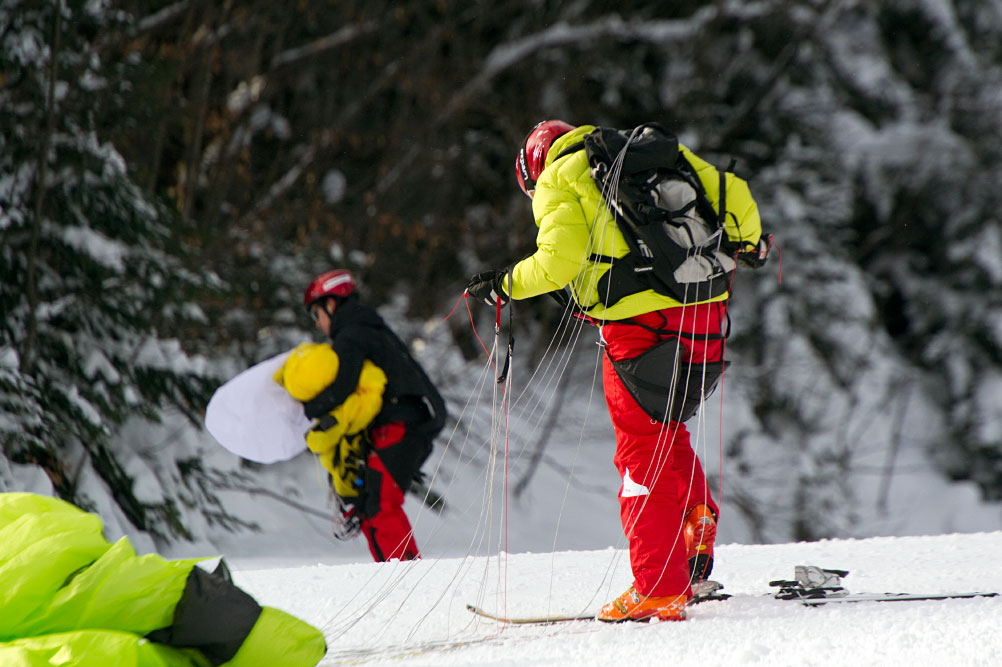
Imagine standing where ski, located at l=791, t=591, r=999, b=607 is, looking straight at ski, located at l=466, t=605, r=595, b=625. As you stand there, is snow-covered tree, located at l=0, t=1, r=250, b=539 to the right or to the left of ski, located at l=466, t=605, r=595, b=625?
right

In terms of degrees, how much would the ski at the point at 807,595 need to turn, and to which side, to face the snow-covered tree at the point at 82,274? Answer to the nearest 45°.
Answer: approximately 45° to its right

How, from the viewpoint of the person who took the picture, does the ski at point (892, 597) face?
facing to the left of the viewer

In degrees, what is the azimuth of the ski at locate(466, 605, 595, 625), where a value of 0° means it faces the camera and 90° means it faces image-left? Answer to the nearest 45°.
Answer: approximately 90°

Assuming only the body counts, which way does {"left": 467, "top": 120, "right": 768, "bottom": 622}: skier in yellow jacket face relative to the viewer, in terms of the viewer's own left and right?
facing away from the viewer and to the left of the viewer

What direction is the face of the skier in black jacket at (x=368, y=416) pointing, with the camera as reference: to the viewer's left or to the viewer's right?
to the viewer's left

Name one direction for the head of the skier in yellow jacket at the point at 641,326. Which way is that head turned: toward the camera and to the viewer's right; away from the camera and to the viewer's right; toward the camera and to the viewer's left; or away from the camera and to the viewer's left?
away from the camera and to the viewer's left

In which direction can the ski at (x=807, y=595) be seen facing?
to the viewer's left
